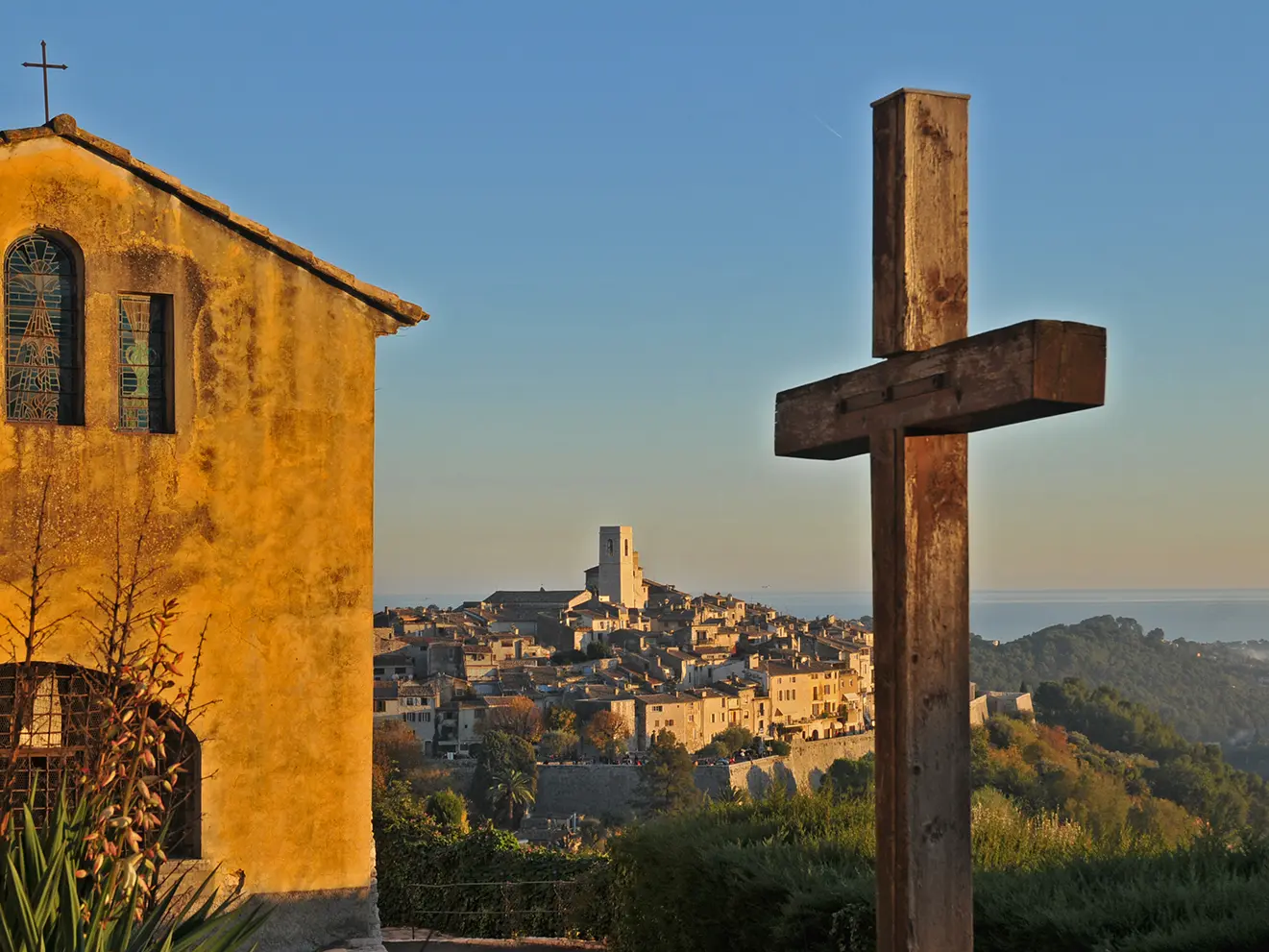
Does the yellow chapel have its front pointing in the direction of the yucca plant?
yes

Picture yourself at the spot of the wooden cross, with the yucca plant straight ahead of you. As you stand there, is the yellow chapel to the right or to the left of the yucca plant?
right

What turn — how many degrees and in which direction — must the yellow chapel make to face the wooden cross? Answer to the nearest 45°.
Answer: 0° — it already faces it

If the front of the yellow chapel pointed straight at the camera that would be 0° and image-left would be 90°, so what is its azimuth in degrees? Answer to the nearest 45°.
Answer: approximately 0°
